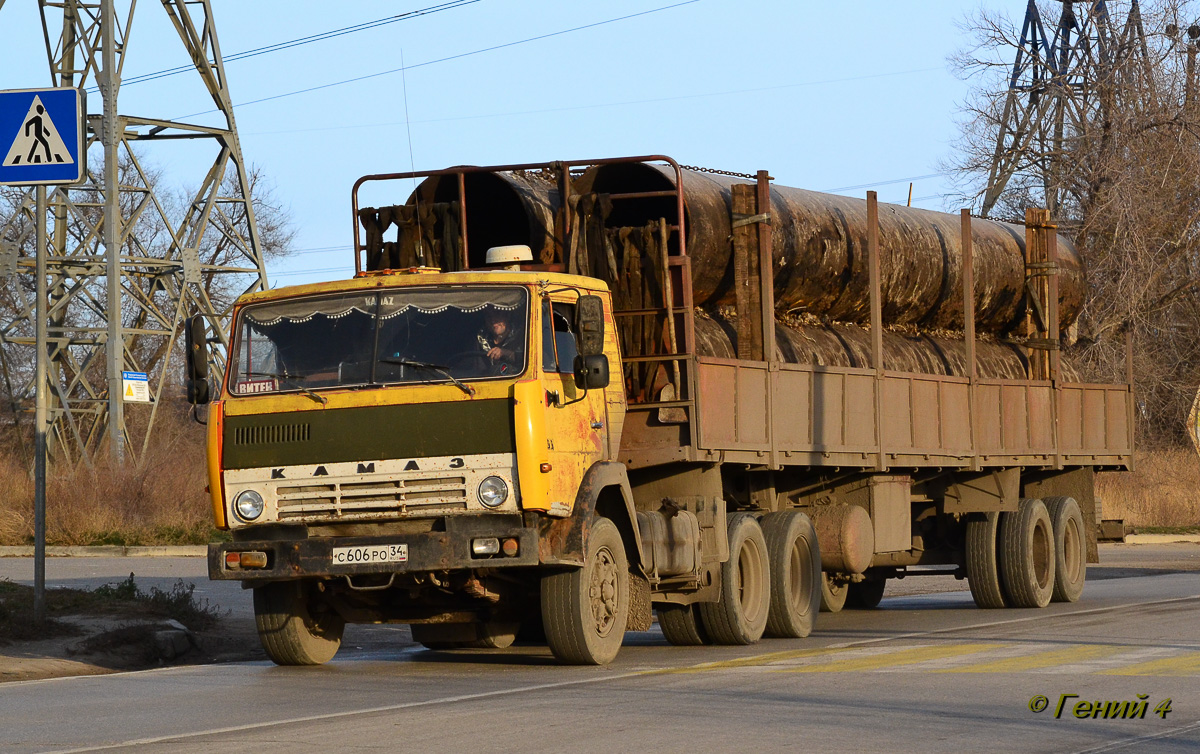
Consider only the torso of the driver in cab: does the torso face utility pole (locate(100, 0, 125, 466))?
no

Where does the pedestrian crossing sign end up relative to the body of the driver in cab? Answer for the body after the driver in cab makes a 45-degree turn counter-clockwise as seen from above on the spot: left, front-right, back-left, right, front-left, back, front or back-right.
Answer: back-right

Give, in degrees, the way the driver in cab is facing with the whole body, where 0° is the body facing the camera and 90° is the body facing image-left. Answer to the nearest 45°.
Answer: approximately 45°

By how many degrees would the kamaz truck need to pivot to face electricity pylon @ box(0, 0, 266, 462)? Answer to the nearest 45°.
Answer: approximately 90° to its right

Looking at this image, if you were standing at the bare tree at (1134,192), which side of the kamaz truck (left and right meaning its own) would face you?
back

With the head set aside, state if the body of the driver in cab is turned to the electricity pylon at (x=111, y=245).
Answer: no

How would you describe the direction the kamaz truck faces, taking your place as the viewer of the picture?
facing the viewer and to the left of the viewer

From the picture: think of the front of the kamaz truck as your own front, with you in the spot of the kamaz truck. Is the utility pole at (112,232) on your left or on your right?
on your right

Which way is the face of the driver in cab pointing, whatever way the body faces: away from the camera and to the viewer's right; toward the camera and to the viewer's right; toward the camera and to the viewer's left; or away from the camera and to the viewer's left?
toward the camera and to the viewer's left

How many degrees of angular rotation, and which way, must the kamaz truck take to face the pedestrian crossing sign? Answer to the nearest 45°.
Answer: approximately 45° to its right

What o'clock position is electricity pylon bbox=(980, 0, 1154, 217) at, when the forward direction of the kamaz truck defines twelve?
The electricity pylon is roughly at 5 o'clock from the kamaz truck.

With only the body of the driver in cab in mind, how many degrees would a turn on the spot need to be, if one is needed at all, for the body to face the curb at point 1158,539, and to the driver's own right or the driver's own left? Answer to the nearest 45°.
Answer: approximately 180°

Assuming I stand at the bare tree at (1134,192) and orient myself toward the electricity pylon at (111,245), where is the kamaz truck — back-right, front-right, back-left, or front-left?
front-left

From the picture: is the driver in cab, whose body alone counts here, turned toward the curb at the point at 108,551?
no

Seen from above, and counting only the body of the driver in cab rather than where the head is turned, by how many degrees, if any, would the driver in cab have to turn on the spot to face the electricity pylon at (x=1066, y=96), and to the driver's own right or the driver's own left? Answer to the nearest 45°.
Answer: approximately 180°
